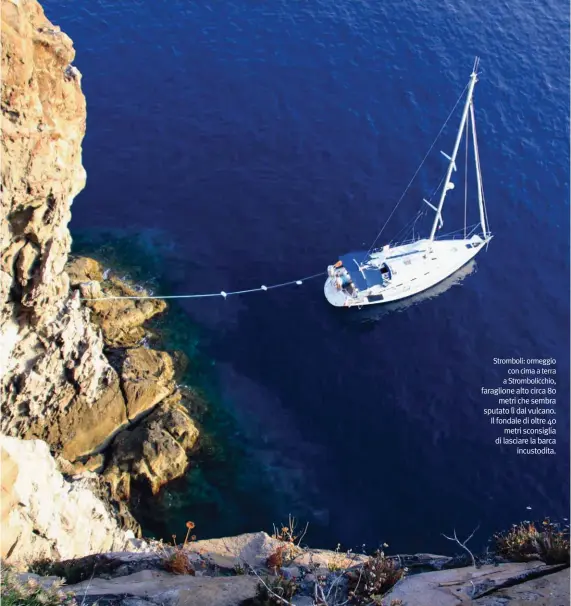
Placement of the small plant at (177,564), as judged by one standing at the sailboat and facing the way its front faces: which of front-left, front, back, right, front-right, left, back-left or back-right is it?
back-right

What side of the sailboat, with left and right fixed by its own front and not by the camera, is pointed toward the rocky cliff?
back

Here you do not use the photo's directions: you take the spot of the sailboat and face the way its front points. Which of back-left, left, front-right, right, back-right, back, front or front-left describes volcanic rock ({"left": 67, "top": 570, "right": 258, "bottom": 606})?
back-right

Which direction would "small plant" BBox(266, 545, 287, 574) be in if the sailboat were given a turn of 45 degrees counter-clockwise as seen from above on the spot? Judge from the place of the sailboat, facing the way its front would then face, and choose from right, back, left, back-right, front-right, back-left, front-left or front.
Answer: back

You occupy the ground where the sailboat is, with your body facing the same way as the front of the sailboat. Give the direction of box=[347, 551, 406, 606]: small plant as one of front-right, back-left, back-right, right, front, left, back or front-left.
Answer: back-right

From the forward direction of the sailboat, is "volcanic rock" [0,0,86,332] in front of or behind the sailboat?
behind

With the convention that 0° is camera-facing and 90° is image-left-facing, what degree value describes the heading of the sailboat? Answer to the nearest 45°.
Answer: approximately 225°

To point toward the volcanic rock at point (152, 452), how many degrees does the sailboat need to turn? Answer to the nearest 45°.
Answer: approximately 180°

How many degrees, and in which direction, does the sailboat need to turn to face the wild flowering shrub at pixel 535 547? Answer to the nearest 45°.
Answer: approximately 135° to its right

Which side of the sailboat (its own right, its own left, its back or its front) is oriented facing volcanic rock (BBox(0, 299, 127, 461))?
back

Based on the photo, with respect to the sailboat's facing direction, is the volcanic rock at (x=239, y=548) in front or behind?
behind

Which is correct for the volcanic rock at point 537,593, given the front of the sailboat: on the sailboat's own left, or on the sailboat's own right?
on the sailboat's own right

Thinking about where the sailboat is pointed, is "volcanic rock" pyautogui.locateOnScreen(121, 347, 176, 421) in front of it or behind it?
behind
